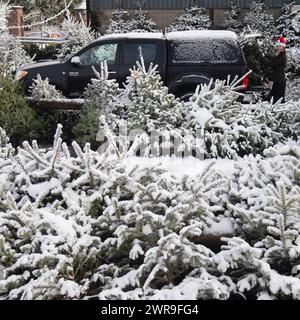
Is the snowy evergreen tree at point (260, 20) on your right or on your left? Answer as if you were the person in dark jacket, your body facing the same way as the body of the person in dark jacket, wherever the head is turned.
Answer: on your right

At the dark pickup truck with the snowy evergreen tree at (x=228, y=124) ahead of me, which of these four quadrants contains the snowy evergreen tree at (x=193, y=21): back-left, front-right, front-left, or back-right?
back-left

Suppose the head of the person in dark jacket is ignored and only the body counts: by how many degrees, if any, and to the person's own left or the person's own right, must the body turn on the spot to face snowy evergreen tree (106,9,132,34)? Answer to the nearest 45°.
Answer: approximately 90° to the person's own right

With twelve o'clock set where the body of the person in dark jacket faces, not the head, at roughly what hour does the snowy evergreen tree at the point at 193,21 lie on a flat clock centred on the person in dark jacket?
The snowy evergreen tree is roughly at 4 o'clock from the person in dark jacket.

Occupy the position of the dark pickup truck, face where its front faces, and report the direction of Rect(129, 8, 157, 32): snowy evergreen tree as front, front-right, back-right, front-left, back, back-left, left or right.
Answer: right

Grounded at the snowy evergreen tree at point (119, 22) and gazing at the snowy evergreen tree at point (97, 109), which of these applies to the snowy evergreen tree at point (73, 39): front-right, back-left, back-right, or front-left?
front-right

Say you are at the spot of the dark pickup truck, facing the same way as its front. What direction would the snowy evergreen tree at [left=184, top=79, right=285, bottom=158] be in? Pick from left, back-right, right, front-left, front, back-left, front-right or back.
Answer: left

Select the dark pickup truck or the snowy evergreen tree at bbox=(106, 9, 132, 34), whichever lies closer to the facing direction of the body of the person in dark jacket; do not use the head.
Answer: the dark pickup truck

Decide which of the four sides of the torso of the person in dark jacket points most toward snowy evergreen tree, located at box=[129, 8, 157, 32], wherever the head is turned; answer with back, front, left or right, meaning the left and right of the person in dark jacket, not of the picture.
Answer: right

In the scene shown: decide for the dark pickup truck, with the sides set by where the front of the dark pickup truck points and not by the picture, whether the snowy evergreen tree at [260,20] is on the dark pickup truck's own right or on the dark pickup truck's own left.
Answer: on the dark pickup truck's own right

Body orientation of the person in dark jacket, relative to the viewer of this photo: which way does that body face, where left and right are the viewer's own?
facing the viewer and to the left of the viewer

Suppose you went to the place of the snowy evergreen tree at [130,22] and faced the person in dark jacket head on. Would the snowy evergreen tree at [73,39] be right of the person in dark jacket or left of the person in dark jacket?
right

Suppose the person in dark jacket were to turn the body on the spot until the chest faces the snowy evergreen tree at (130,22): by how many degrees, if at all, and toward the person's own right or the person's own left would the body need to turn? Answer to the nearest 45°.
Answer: approximately 90° to the person's own right

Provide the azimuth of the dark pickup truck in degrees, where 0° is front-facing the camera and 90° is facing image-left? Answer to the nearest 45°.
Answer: approximately 90°

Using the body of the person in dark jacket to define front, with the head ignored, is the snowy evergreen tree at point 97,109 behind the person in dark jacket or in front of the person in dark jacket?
in front

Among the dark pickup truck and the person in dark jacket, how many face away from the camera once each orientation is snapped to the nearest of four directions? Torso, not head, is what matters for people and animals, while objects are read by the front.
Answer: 0
